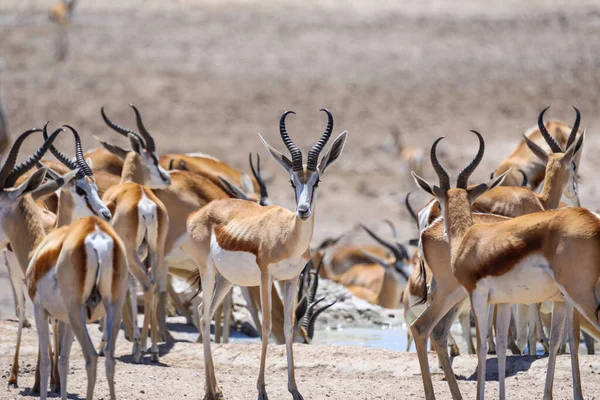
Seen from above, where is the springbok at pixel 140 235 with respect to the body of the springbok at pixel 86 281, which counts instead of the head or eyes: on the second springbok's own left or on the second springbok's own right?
on the second springbok's own right

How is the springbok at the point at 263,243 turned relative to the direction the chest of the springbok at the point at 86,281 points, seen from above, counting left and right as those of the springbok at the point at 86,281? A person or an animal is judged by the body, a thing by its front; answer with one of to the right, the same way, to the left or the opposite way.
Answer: the opposite way

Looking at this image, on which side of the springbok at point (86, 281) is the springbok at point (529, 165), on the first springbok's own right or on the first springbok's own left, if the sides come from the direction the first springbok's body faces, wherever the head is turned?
on the first springbok's own right

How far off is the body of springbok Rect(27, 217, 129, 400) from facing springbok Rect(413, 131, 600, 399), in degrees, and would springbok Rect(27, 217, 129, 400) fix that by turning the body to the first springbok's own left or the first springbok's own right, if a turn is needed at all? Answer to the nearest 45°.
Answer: approximately 135° to the first springbok's own right

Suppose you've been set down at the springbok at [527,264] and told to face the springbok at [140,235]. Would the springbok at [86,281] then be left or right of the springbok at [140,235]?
left

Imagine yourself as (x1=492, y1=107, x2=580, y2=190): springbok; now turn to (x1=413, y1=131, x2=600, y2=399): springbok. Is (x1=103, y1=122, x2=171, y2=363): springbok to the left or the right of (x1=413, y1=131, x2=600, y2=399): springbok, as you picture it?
right

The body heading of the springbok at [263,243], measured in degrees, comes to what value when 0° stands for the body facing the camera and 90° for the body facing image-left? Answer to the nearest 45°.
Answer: approximately 315°

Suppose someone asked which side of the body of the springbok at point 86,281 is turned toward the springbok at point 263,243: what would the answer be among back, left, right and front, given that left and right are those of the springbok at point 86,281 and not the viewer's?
right

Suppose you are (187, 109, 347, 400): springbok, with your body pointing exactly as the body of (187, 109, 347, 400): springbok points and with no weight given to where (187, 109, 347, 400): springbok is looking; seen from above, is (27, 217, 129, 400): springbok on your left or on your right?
on your right

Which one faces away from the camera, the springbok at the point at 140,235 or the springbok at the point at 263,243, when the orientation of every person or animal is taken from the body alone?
the springbok at the point at 140,235

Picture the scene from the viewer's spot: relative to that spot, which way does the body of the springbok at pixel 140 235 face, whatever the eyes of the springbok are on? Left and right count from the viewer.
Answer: facing away from the viewer
